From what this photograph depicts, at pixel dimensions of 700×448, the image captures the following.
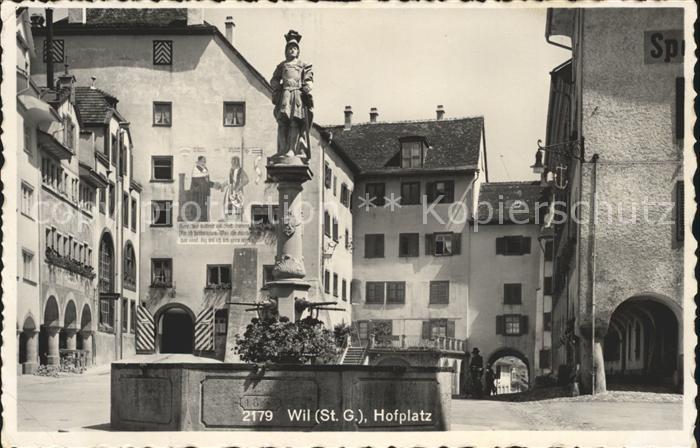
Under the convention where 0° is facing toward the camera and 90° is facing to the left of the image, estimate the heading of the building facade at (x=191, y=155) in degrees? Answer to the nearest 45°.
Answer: approximately 0°

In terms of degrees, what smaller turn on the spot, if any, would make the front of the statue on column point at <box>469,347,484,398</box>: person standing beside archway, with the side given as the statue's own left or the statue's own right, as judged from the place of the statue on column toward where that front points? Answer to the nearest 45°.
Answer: approximately 180°
